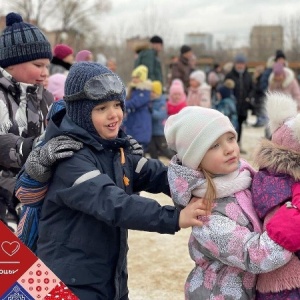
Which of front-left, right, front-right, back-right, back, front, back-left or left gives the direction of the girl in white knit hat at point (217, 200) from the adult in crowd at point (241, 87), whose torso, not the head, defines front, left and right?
front

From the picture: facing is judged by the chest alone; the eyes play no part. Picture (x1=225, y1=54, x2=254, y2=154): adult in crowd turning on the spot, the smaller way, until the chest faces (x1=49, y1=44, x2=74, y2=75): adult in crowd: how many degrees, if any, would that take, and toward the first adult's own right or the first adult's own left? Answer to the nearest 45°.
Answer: approximately 45° to the first adult's own right

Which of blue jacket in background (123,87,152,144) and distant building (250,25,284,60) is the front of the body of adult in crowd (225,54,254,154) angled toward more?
the blue jacket in background

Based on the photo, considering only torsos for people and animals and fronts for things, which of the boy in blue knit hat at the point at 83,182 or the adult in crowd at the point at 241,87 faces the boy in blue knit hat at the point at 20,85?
the adult in crowd

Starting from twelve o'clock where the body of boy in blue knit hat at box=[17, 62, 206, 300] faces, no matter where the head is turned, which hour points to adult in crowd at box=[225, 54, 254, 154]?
The adult in crowd is roughly at 8 o'clock from the boy in blue knit hat.

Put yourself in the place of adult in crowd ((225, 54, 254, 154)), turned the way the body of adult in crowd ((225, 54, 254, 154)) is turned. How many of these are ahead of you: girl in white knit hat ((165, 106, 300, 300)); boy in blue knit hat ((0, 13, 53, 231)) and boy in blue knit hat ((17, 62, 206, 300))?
3

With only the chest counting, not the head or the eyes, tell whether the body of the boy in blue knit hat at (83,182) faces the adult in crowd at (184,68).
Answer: no

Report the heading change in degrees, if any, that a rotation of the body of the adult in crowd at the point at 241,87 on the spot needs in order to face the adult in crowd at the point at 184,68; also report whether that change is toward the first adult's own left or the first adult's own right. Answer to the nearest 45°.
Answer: approximately 90° to the first adult's own right

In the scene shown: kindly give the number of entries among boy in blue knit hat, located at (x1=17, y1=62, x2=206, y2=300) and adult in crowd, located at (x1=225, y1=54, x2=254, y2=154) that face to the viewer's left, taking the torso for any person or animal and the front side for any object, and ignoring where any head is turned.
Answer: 0

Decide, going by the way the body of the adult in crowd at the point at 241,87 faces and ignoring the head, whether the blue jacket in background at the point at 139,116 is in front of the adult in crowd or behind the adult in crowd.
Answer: in front

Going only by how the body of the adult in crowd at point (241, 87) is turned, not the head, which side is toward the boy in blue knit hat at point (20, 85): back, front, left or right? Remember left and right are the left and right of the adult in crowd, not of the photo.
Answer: front

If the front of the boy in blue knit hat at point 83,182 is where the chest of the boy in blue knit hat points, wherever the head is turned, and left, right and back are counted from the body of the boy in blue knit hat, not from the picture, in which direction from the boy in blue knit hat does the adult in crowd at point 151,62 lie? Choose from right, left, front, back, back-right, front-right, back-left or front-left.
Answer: back-left

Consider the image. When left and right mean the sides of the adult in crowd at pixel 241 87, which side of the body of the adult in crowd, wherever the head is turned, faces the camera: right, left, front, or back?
front

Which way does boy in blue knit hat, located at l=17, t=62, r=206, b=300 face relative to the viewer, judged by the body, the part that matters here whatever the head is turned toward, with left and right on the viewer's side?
facing the viewer and to the right of the viewer
